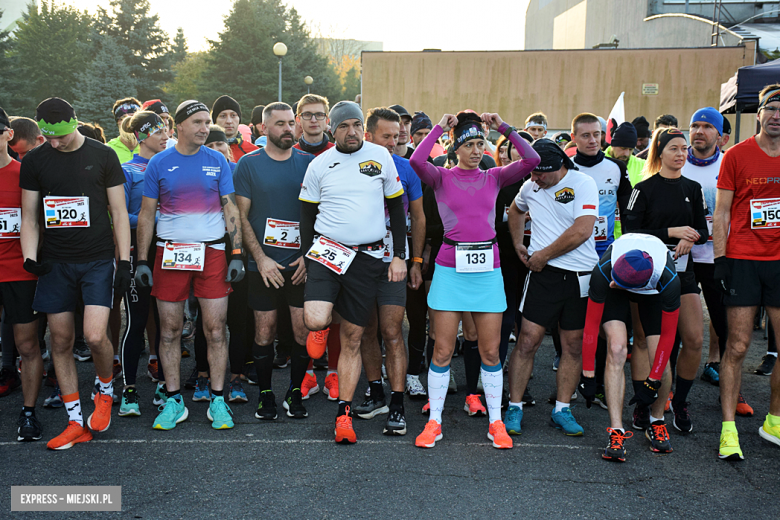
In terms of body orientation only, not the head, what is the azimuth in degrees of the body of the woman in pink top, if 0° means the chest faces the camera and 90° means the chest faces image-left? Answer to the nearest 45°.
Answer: approximately 0°

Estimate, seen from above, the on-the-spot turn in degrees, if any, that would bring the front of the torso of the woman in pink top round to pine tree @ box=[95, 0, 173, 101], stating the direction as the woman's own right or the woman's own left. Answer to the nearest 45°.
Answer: approximately 135° to the woman's own right

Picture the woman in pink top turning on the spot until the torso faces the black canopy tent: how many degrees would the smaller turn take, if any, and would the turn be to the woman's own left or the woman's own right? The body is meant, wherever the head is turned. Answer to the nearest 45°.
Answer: approximately 135° to the woman's own left

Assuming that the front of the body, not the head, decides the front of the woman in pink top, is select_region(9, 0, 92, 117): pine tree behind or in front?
behind

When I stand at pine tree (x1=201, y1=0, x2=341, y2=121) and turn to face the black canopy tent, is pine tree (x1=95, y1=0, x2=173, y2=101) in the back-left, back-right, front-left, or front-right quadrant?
back-right

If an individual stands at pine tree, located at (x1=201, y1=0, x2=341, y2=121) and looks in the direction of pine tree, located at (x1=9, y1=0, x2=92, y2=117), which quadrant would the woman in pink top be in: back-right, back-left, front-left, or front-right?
back-left

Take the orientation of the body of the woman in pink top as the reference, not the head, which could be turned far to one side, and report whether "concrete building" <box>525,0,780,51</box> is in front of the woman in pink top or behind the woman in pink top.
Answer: behind

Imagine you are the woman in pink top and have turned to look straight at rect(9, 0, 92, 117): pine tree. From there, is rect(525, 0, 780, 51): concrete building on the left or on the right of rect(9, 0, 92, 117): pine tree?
right
